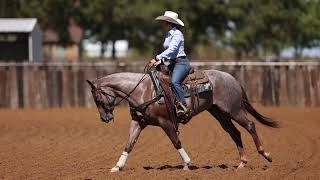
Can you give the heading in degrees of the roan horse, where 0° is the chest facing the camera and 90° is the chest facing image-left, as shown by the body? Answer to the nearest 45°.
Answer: approximately 90°

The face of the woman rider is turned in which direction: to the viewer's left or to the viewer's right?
to the viewer's left

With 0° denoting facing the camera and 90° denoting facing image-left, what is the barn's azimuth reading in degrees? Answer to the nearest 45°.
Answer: approximately 0°

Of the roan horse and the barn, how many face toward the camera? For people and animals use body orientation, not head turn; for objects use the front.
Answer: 1

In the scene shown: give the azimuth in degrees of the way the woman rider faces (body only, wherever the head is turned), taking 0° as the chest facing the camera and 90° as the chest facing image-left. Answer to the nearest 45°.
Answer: approximately 90°

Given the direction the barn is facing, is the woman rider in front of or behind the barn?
in front

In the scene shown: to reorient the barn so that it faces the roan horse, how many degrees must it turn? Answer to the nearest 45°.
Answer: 0° — it already faces it

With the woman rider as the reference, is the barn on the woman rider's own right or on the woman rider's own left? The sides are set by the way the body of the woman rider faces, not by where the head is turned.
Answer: on the woman rider's own right
